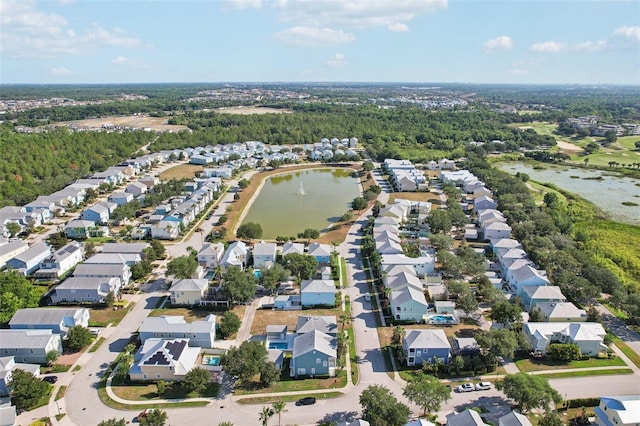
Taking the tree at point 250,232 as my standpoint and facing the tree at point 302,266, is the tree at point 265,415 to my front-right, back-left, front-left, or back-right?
front-right

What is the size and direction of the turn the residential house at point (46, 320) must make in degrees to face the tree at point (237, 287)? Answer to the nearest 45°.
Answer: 0° — it already faces it

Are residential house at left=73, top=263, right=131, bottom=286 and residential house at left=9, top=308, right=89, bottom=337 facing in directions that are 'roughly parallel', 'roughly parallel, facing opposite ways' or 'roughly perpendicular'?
roughly parallel

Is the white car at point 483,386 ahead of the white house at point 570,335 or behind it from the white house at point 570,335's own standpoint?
ahead

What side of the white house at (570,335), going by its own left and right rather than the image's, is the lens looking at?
front

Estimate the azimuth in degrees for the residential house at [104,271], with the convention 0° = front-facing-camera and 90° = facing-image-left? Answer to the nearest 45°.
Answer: approximately 270°

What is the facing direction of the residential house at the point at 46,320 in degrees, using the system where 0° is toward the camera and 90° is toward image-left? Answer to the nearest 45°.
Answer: approximately 270°

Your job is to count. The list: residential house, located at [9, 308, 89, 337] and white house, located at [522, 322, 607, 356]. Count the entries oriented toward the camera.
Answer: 1

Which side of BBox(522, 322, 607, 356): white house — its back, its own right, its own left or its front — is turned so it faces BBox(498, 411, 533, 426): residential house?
front

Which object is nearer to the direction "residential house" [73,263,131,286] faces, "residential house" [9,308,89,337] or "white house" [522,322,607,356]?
the white house

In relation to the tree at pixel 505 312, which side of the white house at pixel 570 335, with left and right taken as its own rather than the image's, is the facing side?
right

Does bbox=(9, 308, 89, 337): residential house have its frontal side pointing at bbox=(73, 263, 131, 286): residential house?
no

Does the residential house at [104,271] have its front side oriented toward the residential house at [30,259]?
no

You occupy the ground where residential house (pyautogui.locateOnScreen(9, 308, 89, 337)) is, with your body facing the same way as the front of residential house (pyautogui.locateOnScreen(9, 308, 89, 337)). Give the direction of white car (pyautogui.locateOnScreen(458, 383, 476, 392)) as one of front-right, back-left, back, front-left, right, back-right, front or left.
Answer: front-right

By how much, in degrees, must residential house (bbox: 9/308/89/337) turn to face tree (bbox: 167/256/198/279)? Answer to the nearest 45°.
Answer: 0° — it already faces it
